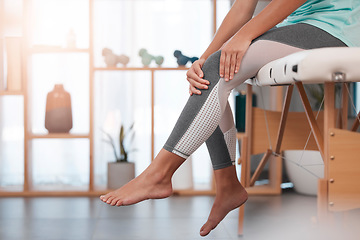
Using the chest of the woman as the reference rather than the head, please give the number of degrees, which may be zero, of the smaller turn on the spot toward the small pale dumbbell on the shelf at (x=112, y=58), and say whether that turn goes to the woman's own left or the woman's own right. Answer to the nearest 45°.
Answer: approximately 45° to the woman's own right

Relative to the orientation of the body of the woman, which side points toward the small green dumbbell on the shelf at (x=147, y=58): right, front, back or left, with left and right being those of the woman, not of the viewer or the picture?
right

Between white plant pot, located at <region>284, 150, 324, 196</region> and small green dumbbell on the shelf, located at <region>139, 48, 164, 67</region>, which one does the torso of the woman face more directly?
the small green dumbbell on the shelf

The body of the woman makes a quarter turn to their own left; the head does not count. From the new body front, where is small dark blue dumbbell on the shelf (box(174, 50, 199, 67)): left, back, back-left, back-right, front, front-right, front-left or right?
back

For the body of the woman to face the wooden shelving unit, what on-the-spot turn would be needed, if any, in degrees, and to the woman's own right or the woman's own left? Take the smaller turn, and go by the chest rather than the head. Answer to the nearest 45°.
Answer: approximately 45° to the woman's own right

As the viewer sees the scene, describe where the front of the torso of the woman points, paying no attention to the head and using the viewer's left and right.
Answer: facing to the left of the viewer

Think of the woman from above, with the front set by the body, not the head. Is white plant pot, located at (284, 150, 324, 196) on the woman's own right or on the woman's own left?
on the woman's own right

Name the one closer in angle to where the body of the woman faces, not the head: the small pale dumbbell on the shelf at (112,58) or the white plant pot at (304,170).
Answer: the small pale dumbbell on the shelf

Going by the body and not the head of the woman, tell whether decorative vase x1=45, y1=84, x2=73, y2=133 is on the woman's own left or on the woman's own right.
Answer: on the woman's own right

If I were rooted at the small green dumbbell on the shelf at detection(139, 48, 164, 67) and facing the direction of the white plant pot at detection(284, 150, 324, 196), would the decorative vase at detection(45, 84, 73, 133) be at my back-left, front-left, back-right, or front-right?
back-right

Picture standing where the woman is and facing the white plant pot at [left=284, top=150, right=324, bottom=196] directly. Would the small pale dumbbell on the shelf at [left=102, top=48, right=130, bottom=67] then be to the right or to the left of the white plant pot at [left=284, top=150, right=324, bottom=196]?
left
